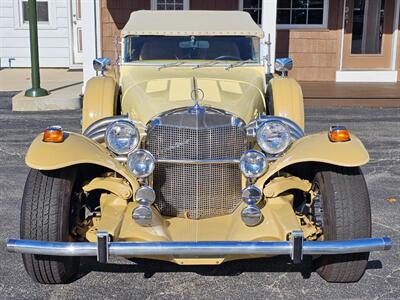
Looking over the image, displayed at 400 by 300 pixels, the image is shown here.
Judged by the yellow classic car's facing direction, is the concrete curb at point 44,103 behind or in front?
behind

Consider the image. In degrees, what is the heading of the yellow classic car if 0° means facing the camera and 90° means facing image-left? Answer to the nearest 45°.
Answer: approximately 0°
